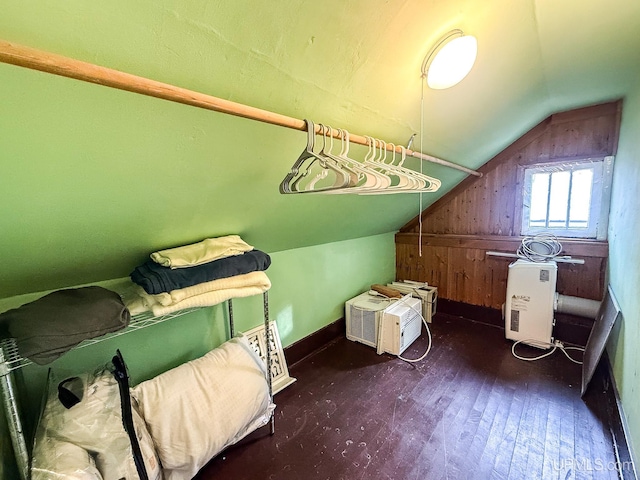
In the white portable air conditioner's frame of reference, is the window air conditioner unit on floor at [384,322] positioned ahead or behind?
ahead

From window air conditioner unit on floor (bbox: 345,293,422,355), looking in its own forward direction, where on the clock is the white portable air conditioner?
The white portable air conditioner is roughly at 10 o'clock from the window air conditioner unit on floor.

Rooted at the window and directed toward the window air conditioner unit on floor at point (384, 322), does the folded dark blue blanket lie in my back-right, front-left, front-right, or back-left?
front-left

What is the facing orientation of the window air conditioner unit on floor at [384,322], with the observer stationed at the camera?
facing the viewer and to the right of the viewer

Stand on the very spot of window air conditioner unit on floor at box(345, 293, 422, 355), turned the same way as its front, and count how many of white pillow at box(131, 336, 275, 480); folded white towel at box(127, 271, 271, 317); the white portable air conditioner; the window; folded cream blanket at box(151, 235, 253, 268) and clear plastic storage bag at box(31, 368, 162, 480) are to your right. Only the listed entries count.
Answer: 4
